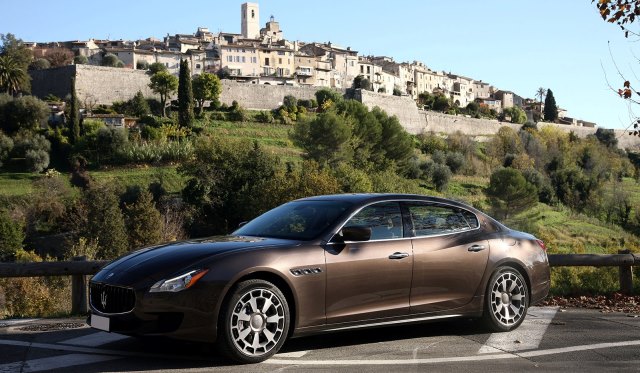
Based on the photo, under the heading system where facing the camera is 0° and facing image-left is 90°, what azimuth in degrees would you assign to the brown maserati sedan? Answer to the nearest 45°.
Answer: approximately 45°

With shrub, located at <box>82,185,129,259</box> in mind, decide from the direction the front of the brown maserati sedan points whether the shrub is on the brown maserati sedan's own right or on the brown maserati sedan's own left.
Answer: on the brown maserati sedan's own right

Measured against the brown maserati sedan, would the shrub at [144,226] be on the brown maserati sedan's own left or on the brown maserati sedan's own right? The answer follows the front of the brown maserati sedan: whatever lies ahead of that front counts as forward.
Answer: on the brown maserati sedan's own right

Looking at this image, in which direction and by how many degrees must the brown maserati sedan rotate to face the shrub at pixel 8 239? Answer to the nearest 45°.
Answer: approximately 90° to its right
